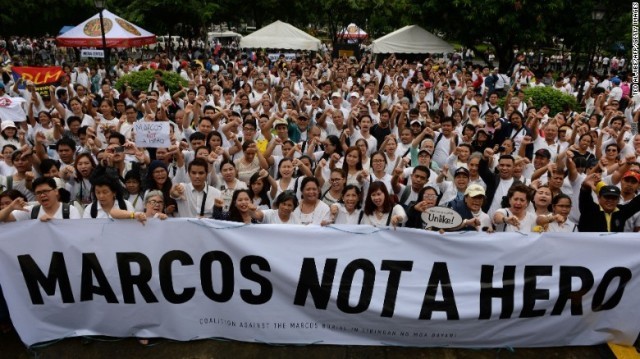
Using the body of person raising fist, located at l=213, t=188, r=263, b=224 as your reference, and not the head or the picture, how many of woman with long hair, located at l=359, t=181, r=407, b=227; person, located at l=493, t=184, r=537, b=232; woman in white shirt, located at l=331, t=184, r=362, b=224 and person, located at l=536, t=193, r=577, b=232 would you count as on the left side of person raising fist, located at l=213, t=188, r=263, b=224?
4

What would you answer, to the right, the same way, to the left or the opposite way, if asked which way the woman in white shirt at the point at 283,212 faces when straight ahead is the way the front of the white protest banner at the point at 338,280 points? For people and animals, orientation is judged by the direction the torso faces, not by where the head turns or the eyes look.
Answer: the same way

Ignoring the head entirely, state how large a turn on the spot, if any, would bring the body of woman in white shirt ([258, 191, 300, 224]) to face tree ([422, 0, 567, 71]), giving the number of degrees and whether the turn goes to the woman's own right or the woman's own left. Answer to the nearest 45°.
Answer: approximately 135° to the woman's own left

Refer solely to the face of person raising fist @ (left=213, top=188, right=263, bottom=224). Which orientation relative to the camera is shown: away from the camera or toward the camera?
toward the camera

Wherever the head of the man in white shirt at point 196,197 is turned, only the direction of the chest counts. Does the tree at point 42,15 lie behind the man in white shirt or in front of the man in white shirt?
behind

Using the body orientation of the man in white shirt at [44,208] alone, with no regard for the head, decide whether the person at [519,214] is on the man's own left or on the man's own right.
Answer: on the man's own left

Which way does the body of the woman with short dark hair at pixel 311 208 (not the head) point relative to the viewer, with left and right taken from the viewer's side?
facing the viewer

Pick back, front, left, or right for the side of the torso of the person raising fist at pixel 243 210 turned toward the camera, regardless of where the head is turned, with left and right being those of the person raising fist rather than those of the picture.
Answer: front

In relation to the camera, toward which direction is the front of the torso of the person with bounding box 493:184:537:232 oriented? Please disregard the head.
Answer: toward the camera

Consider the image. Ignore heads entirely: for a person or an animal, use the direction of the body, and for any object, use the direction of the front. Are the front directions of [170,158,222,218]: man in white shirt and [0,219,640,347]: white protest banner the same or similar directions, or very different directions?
same or similar directions

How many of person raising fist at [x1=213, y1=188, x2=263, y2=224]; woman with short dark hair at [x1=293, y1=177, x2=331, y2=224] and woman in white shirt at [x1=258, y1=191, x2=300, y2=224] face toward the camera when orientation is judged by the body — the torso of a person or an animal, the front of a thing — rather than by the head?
3

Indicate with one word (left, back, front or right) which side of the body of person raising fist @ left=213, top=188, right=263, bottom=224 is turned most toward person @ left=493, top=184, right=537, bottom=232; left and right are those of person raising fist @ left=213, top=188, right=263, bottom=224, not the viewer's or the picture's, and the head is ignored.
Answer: left

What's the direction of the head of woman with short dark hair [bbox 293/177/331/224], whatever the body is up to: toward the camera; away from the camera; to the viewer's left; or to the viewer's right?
toward the camera

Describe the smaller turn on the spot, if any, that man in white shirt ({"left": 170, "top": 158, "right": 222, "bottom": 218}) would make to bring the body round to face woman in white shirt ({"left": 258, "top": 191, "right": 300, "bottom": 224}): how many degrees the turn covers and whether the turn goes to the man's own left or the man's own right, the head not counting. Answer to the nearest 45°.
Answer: approximately 45° to the man's own left

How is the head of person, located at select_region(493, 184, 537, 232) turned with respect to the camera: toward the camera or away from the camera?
toward the camera

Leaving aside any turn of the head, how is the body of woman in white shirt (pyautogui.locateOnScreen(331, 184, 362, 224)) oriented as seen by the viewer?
toward the camera
